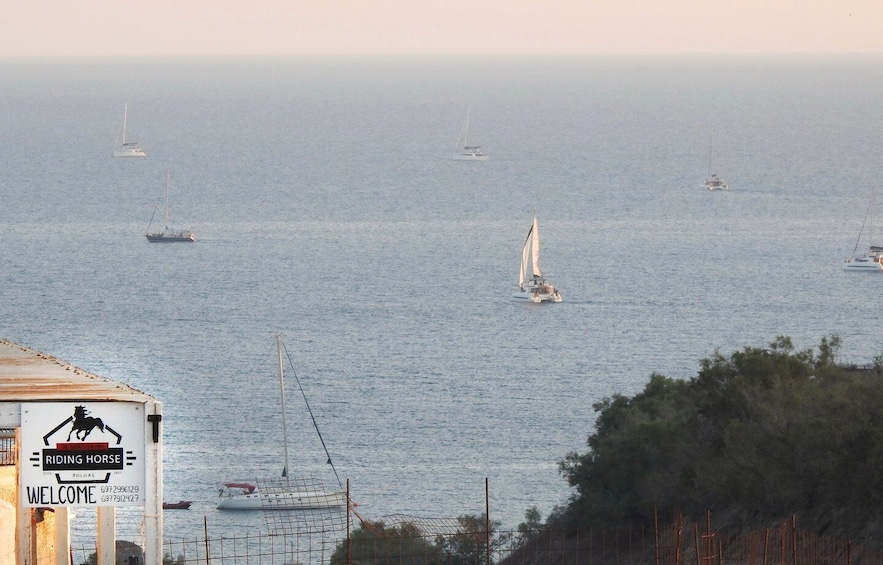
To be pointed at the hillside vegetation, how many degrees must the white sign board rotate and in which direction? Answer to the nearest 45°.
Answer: approximately 135° to its left

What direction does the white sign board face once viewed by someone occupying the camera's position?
facing the viewer

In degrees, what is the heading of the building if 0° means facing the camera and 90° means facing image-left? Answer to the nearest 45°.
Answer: approximately 0°

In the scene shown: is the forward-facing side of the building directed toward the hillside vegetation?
no
